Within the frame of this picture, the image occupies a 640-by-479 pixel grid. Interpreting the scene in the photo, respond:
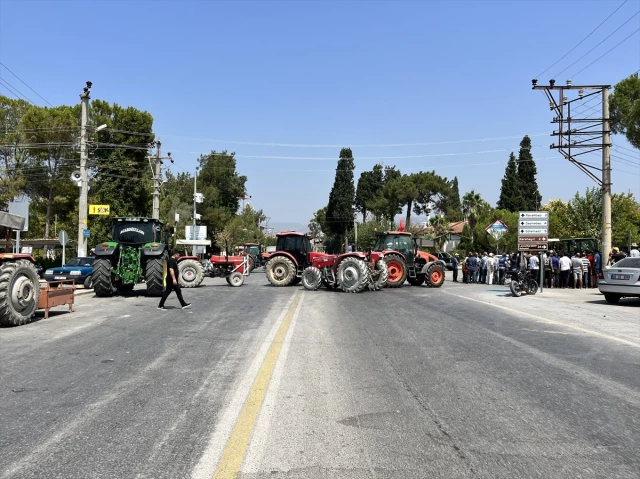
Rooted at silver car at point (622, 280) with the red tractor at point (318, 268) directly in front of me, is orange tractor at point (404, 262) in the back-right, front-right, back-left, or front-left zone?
front-right

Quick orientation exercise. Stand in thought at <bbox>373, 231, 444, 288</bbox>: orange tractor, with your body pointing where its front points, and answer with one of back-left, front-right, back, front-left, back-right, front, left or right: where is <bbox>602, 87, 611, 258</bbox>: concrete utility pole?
front

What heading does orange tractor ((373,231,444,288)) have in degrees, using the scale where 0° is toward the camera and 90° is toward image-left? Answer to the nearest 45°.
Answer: approximately 270°

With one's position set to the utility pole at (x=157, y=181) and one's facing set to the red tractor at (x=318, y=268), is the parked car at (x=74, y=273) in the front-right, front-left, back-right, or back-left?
front-right

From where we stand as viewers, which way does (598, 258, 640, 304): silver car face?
facing away from the viewer and to the right of the viewer
